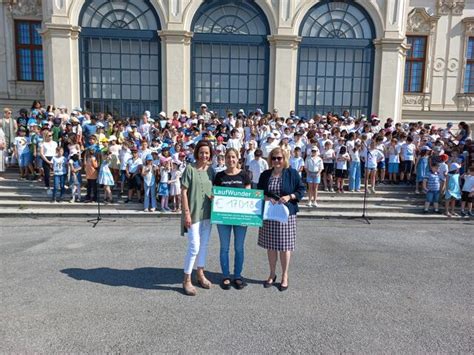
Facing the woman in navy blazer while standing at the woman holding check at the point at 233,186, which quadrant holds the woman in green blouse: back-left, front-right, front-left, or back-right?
back-right

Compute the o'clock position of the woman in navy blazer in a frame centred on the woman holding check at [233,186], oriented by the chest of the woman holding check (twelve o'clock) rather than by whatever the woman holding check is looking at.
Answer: The woman in navy blazer is roughly at 9 o'clock from the woman holding check.

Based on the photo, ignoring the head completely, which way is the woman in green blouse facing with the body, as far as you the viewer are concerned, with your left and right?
facing the viewer and to the right of the viewer

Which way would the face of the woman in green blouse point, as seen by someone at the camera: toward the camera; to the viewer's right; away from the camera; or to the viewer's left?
toward the camera

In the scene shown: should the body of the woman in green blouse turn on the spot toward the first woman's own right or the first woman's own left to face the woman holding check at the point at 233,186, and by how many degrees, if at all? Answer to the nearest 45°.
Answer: approximately 45° to the first woman's own left

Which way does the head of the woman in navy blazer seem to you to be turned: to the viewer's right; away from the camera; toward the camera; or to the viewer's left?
toward the camera

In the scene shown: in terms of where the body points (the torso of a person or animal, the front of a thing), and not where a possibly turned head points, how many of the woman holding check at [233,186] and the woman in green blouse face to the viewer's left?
0

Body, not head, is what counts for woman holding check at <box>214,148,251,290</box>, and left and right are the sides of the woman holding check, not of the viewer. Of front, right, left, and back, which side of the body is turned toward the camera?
front

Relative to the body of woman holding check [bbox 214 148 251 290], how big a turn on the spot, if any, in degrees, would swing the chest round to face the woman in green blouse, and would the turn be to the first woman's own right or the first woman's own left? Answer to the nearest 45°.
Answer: approximately 90° to the first woman's own right

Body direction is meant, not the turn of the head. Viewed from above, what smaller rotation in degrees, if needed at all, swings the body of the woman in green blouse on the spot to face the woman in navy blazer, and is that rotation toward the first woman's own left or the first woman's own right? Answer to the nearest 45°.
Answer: approximately 45° to the first woman's own left
